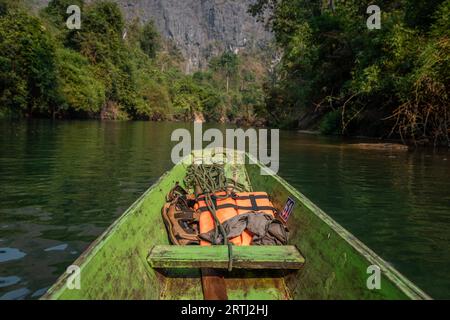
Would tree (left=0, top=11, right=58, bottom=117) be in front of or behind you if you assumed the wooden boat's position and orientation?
in front

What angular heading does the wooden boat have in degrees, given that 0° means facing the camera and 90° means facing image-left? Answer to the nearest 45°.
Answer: approximately 180°
